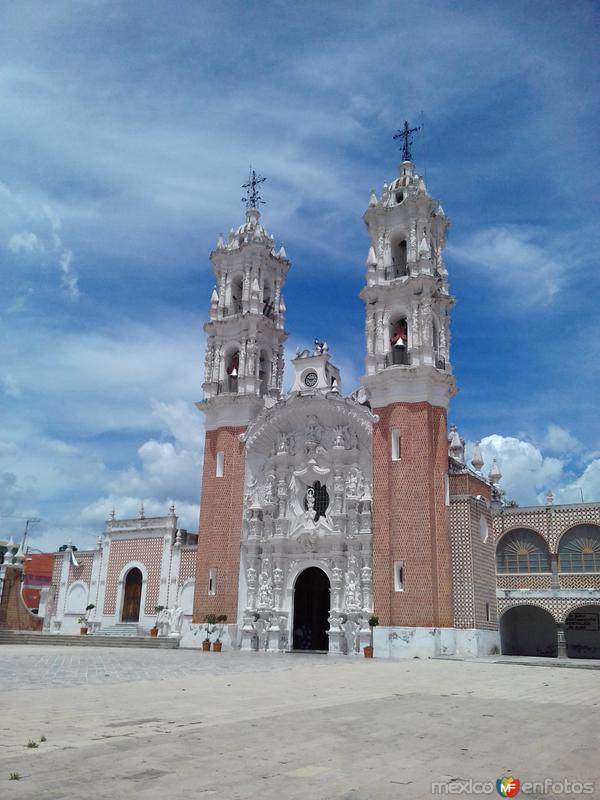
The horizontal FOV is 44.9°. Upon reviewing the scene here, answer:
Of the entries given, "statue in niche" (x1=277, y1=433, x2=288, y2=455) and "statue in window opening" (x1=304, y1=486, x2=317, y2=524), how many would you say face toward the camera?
2

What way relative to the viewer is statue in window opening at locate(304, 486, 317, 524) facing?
toward the camera

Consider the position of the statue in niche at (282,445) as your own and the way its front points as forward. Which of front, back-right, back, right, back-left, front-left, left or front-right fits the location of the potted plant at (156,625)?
back-right

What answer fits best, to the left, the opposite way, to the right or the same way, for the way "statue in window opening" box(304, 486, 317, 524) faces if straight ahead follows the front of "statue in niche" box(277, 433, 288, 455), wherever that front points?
the same way

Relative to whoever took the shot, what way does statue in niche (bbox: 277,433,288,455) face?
facing the viewer

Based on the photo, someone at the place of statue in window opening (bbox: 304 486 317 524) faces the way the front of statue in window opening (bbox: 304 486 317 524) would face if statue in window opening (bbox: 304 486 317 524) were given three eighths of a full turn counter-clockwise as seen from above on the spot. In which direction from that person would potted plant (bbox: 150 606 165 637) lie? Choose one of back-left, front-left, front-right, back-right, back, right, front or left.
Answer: left
